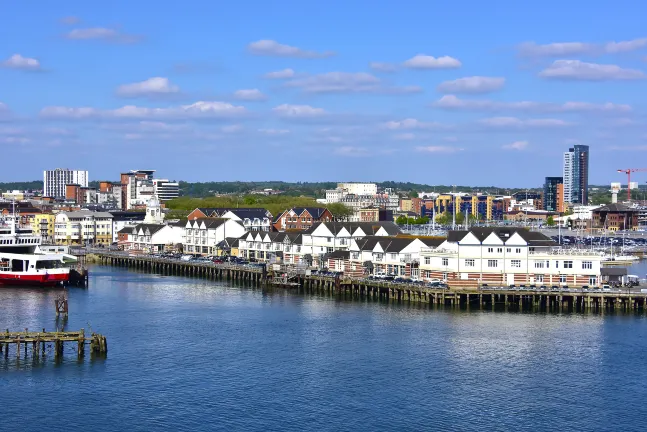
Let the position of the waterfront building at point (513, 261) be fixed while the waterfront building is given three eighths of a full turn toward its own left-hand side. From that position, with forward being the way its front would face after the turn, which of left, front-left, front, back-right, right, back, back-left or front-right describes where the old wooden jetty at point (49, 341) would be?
back

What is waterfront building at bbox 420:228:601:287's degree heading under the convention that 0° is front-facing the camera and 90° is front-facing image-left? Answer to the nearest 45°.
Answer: approximately 0°
